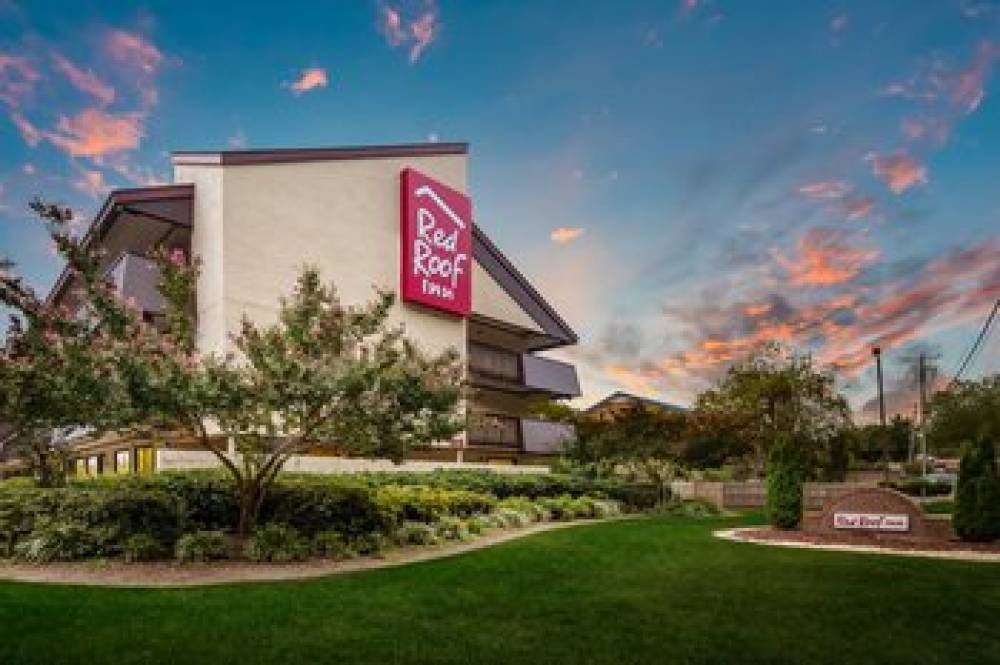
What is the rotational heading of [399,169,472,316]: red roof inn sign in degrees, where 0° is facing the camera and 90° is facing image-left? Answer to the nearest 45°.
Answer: approximately 315°

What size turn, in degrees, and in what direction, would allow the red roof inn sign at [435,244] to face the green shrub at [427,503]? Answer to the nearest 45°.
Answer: approximately 45° to its right

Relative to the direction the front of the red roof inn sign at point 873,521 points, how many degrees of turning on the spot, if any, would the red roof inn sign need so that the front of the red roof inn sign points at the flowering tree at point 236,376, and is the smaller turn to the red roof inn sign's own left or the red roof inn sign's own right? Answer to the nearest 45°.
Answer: approximately 45° to the red roof inn sign's own right

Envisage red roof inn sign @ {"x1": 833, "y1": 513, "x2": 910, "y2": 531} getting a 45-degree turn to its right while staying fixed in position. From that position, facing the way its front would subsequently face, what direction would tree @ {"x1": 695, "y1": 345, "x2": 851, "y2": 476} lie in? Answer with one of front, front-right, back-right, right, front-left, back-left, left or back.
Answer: back-right

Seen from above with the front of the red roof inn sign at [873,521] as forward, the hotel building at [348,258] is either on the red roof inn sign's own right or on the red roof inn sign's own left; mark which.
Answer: on the red roof inn sign's own right

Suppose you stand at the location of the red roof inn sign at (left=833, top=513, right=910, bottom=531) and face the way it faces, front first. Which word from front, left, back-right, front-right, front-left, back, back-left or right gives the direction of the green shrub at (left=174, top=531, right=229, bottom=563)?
front-right

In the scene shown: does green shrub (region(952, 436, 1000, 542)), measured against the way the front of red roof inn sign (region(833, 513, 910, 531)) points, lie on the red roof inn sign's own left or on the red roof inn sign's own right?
on the red roof inn sign's own left

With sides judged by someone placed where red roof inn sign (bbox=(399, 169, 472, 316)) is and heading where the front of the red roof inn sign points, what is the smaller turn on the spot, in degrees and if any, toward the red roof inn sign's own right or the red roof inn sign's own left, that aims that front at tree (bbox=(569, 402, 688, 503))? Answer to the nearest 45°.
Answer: approximately 45° to the red roof inn sign's own left

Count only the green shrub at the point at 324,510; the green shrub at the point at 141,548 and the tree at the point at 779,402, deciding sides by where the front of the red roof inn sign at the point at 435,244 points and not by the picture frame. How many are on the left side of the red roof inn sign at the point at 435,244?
1

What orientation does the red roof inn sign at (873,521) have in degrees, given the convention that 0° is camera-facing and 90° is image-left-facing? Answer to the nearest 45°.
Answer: approximately 0°

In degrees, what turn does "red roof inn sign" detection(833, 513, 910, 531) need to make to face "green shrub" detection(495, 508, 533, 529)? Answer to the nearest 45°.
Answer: approximately 90° to its right

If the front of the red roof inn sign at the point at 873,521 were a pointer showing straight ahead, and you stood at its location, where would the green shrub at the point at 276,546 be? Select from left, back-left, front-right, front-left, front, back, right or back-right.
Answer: front-right

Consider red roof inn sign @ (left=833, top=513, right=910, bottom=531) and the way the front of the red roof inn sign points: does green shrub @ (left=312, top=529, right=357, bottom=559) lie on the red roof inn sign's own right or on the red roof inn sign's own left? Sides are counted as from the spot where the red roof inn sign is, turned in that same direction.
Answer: on the red roof inn sign's own right

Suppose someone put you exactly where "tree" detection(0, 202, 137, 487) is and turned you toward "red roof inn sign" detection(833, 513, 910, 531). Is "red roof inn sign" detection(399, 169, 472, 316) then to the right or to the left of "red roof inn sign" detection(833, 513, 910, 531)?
left

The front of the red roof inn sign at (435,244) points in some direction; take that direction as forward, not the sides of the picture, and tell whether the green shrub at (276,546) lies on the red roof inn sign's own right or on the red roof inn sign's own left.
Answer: on the red roof inn sign's own right
